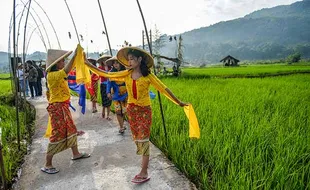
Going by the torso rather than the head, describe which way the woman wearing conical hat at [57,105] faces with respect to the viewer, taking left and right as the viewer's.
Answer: facing to the right of the viewer

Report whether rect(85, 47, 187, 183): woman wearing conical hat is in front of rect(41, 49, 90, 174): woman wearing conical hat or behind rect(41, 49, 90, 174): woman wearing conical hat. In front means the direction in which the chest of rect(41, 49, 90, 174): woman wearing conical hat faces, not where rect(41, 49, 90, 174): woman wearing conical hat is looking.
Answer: in front

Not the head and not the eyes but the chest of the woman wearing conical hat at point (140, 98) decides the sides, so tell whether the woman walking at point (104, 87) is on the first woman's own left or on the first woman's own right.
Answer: on the first woman's own right

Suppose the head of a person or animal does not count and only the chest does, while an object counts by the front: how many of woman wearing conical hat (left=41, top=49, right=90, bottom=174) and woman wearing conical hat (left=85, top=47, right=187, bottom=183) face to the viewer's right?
1

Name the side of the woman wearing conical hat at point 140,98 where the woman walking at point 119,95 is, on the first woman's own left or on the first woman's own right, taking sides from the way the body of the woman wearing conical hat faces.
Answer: on the first woman's own right

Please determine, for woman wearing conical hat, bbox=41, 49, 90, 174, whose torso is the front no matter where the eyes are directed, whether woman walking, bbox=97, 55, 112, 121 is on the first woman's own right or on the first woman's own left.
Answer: on the first woman's own left

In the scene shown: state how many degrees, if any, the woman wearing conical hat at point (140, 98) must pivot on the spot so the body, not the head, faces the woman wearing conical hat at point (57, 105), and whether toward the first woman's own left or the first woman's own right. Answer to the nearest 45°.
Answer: approximately 45° to the first woman's own right

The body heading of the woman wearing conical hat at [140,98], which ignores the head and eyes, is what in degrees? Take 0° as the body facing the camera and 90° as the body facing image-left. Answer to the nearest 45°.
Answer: approximately 45°
